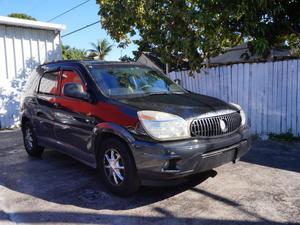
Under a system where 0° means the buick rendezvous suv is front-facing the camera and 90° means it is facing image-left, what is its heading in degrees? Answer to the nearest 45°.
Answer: approximately 315°

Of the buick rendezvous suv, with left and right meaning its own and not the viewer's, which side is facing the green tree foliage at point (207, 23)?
left

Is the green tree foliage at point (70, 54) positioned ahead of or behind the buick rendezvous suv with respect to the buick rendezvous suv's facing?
behind
